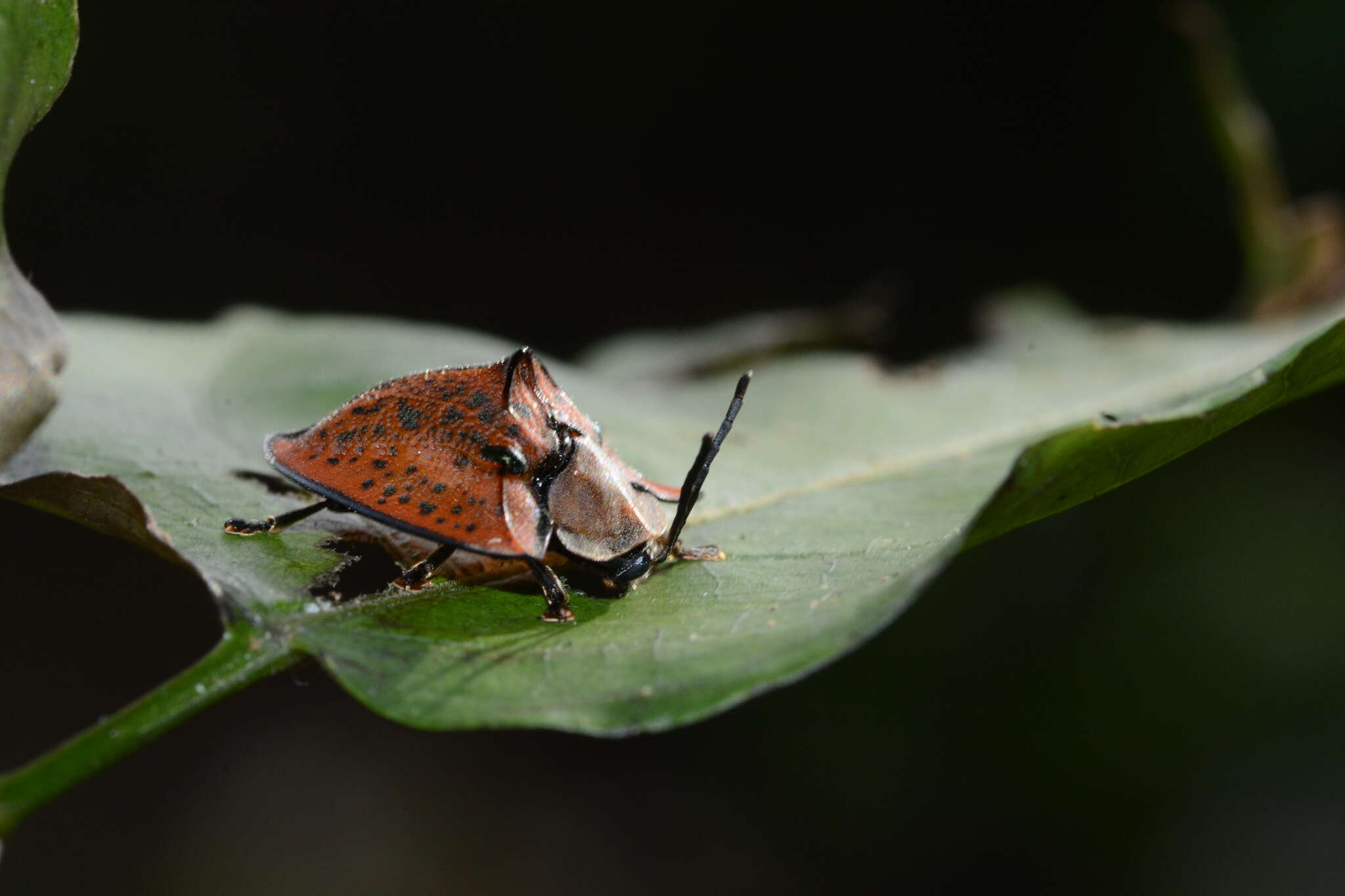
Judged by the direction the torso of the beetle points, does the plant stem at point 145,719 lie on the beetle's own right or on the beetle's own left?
on the beetle's own right

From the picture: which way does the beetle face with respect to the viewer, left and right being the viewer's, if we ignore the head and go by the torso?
facing the viewer and to the right of the viewer
